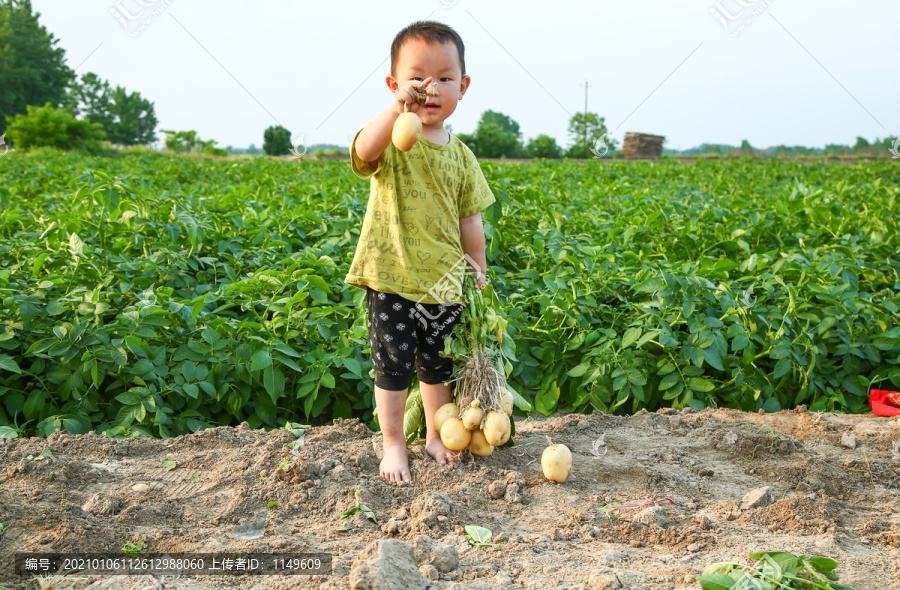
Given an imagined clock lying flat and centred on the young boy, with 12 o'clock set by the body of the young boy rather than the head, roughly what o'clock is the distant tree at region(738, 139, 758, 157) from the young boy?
The distant tree is roughly at 7 o'clock from the young boy.

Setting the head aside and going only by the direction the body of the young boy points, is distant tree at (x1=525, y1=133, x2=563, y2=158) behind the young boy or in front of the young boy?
behind

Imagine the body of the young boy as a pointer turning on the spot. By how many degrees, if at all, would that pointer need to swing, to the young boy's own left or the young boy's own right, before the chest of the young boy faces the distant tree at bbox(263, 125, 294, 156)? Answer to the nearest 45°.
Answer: approximately 180°

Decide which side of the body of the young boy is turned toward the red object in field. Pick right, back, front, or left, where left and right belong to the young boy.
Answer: left

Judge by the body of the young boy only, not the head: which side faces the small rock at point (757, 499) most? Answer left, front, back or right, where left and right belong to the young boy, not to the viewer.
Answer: left

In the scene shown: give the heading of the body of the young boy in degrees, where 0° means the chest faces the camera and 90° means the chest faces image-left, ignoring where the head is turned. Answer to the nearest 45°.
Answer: approximately 0°

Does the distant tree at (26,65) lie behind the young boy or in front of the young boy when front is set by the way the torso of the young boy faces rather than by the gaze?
behind
